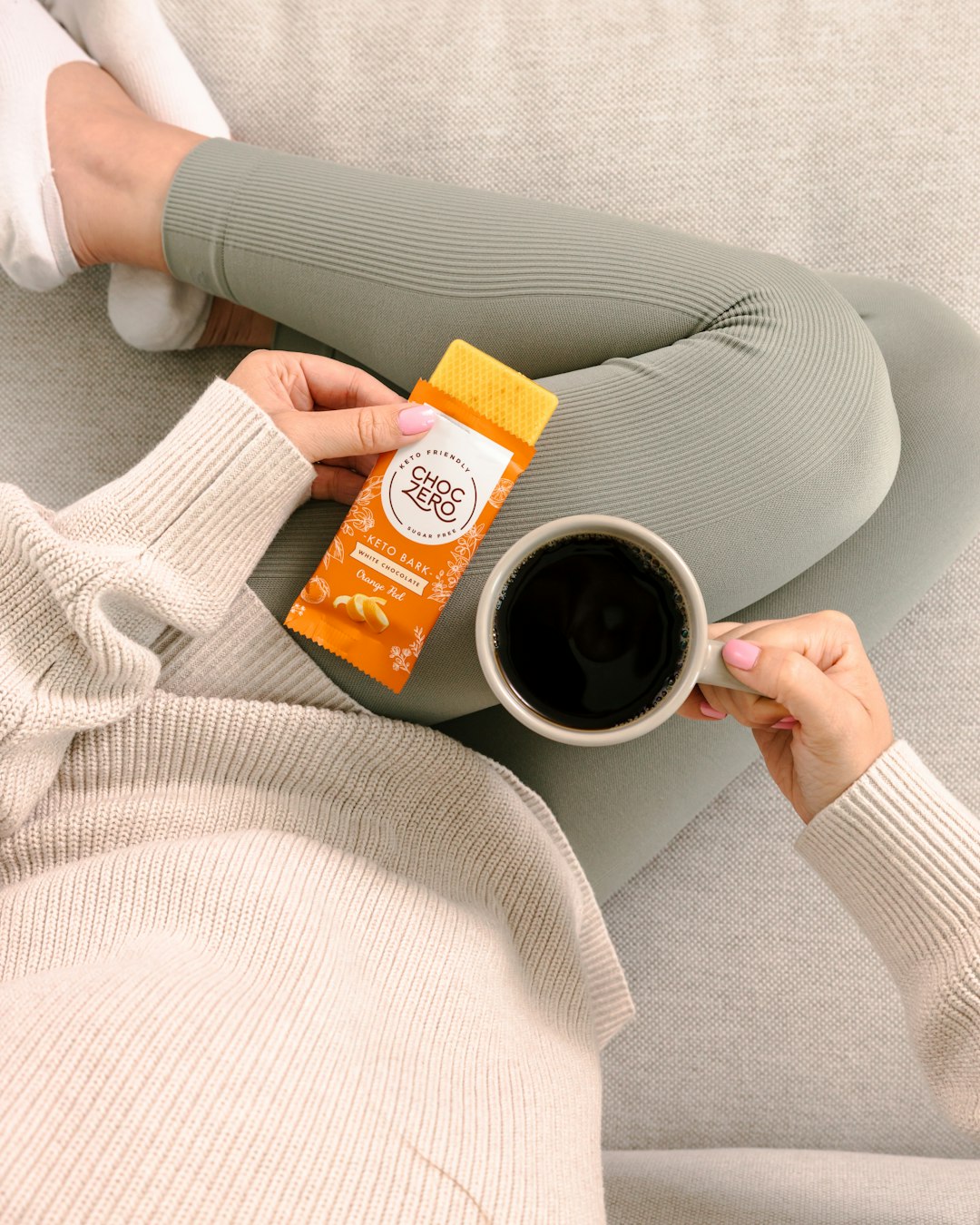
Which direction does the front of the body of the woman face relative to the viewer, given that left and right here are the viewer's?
facing away from the viewer and to the right of the viewer
